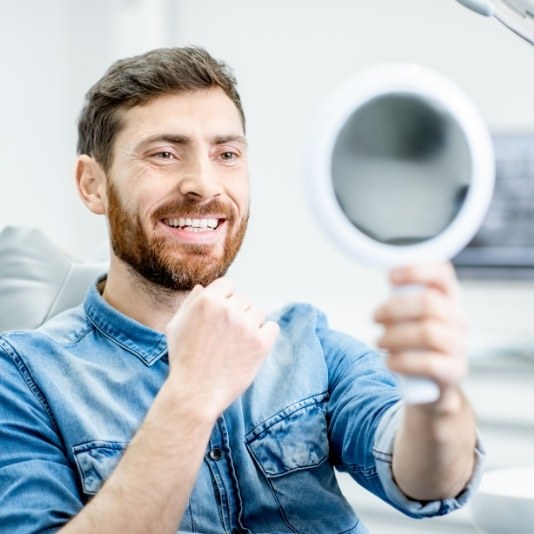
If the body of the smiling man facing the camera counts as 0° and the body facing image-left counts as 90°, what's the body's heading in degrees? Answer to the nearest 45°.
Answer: approximately 315°
